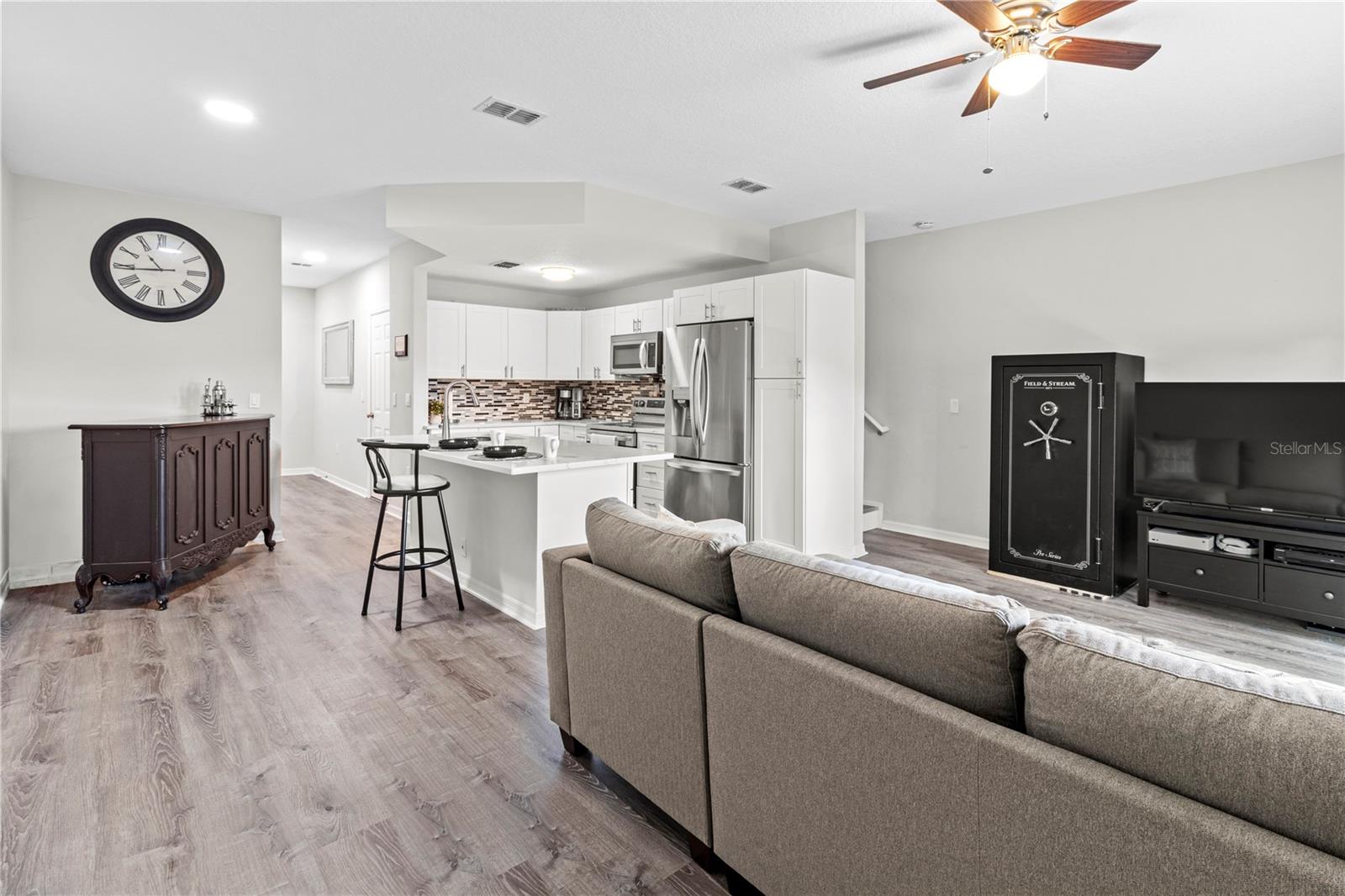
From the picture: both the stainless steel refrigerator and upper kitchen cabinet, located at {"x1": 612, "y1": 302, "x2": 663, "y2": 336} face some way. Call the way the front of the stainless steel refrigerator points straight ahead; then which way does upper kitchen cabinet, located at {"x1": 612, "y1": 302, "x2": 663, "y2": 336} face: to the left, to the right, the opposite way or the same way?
the same way

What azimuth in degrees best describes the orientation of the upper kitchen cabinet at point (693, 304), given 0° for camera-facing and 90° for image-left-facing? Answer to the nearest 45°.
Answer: approximately 45°

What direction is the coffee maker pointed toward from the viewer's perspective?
toward the camera

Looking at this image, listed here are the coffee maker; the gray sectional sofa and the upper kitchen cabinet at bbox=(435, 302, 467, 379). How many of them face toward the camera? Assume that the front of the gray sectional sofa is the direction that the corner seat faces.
2

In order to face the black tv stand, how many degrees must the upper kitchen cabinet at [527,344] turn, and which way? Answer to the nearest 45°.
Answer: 0° — it already faces it

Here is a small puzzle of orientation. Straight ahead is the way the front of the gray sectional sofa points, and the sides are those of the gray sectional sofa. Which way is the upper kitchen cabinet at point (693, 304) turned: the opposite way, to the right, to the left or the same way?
the opposite way

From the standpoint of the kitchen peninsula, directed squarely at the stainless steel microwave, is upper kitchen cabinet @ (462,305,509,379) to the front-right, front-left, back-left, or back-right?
front-left

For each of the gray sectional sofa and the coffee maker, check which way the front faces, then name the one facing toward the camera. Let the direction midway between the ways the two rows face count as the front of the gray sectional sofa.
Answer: the coffee maker

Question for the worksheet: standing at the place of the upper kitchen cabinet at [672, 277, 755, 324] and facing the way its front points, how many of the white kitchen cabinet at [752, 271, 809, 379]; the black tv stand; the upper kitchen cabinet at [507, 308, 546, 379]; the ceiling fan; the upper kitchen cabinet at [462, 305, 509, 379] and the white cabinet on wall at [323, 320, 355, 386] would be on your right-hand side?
3

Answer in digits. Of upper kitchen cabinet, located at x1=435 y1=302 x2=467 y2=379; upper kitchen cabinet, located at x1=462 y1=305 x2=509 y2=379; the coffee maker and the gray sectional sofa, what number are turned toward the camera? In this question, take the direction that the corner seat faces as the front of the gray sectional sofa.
3

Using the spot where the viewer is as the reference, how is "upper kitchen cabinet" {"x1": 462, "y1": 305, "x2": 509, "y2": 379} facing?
facing the viewer

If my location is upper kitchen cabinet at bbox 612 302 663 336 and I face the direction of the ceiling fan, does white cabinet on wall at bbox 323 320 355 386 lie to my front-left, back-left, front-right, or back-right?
back-right

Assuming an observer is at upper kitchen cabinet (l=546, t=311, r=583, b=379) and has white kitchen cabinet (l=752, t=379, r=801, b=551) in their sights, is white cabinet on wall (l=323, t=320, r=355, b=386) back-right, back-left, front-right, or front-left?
back-right
